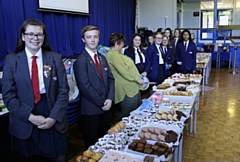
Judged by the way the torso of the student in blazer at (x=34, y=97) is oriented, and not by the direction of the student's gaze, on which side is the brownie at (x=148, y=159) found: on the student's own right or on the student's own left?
on the student's own left

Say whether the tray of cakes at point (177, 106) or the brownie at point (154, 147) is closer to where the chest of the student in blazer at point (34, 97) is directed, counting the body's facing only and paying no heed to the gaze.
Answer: the brownie

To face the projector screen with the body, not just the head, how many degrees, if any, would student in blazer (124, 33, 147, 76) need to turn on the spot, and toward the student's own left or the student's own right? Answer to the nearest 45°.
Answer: approximately 180°

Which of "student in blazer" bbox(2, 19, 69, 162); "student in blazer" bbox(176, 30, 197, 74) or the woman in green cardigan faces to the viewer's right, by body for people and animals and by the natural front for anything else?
the woman in green cardigan

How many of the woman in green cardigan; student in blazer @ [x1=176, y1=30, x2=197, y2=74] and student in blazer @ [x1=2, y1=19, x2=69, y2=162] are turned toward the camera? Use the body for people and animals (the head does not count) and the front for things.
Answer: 2

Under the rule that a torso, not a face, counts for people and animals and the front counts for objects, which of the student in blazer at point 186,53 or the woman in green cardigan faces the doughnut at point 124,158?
the student in blazer

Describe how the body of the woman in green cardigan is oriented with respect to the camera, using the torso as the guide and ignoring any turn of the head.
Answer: to the viewer's right

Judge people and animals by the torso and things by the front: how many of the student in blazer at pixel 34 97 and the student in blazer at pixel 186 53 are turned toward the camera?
2

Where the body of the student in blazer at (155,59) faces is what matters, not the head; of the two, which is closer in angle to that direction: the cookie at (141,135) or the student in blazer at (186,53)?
the cookie

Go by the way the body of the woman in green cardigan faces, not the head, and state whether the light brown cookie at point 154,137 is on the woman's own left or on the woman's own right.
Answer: on the woman's own right
